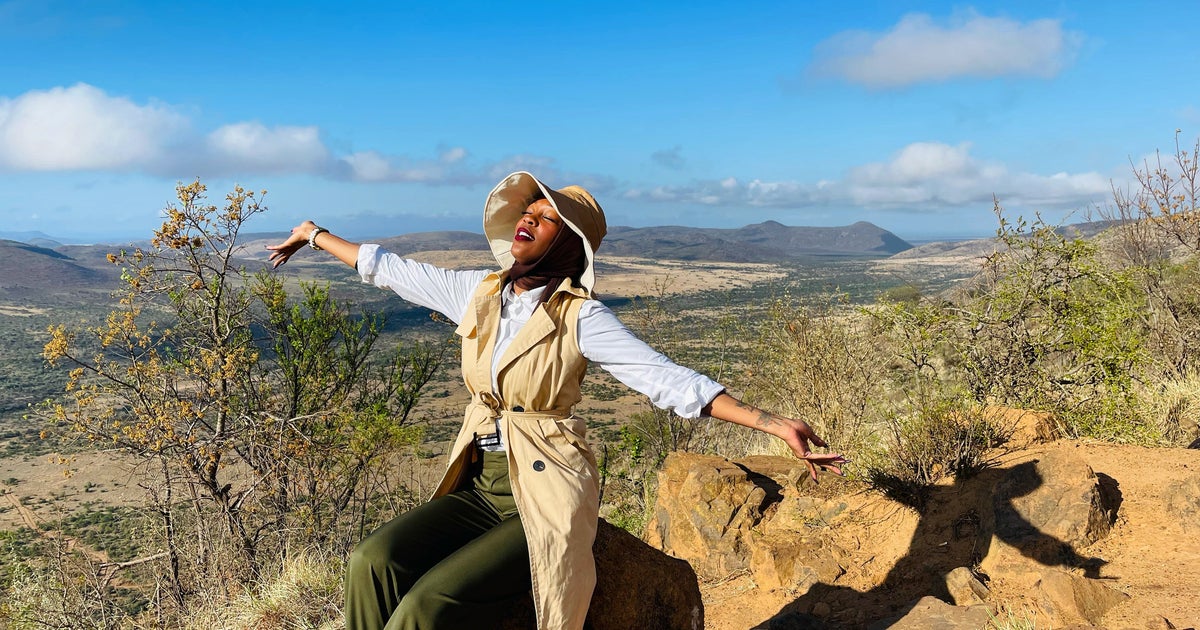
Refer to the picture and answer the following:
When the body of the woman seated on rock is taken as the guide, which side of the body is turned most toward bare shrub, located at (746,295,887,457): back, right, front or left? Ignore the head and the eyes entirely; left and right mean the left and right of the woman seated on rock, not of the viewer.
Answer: back

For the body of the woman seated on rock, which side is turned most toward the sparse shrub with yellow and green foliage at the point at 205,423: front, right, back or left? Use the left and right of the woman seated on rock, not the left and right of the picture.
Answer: right

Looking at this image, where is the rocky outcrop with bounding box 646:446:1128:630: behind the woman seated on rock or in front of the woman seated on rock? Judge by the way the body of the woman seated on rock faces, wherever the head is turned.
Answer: behind

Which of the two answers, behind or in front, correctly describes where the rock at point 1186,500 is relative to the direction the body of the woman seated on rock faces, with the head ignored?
behind

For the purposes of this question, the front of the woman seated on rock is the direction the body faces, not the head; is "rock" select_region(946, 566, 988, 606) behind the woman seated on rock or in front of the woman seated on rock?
behind

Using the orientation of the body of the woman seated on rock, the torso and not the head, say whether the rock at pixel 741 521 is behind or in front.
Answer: behind

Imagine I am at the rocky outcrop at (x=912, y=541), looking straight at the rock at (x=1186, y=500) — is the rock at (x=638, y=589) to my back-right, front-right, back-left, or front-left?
back-right

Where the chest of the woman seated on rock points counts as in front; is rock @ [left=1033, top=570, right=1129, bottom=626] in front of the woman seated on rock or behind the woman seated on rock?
behind

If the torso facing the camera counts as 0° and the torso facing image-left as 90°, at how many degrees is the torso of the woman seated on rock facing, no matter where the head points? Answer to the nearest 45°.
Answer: approximately 45°
